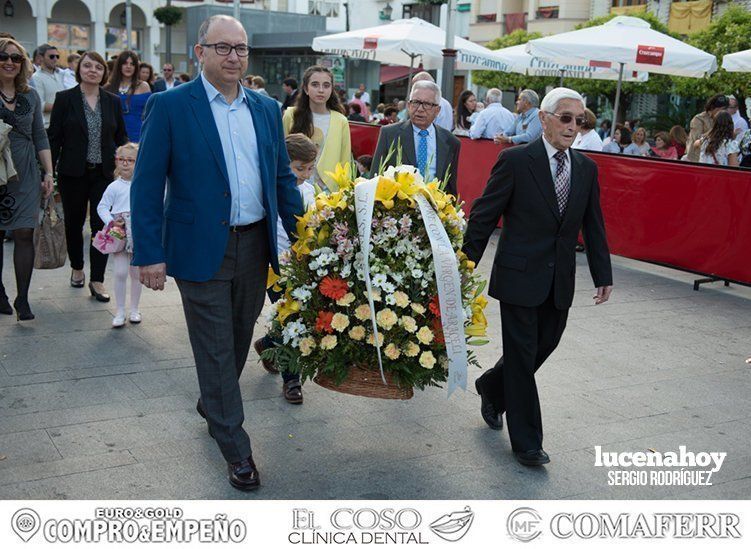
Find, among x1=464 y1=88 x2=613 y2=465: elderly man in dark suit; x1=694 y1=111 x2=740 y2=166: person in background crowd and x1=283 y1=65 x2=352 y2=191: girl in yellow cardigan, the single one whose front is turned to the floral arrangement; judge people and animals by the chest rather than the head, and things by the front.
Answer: x1=283 y1=65 x2=352 y2=191: girl in yellow cardigan

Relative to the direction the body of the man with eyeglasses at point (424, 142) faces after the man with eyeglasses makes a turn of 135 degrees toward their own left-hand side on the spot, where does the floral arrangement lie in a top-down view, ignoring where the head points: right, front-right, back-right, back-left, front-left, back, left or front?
back-right

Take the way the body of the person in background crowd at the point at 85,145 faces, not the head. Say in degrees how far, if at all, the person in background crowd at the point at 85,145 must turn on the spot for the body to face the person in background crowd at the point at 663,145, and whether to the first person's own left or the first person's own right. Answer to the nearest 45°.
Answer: approximately 135° to the first person's own left

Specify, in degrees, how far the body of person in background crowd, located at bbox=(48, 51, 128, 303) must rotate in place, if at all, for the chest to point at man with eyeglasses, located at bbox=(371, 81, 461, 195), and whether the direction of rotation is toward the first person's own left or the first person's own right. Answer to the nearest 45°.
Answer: approximately 45° to the first person's own left

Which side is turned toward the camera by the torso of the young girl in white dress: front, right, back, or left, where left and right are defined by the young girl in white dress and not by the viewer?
front

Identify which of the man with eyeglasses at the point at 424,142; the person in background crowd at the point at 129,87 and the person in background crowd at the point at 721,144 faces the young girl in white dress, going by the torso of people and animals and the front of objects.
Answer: the person in background crowd at the point at 129,87

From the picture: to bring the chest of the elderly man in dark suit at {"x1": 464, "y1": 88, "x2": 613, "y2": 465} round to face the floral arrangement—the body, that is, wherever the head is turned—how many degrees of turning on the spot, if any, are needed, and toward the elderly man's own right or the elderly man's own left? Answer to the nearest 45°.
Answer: approximately 90° to the elderly man's own right

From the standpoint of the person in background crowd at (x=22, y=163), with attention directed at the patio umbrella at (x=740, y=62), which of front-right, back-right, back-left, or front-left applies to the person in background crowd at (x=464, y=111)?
front-left

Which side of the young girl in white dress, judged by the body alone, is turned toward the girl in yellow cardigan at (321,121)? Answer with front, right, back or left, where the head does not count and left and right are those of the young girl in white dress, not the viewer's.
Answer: left

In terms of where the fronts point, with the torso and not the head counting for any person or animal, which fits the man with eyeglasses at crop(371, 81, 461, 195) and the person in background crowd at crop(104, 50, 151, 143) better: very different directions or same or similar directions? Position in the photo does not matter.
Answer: same or similar directions

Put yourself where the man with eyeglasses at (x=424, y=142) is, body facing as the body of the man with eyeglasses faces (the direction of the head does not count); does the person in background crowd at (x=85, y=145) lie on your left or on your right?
on your right

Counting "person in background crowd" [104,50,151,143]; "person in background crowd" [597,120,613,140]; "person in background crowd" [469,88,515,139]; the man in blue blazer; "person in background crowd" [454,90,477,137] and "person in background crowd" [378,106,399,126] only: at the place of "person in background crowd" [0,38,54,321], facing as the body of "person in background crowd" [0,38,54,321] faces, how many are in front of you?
1

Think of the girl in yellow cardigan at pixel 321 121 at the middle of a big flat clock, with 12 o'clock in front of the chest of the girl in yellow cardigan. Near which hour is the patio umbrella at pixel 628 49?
The patio umbrella is roughly at 7 o'clock from the girl in yellow cardigan.

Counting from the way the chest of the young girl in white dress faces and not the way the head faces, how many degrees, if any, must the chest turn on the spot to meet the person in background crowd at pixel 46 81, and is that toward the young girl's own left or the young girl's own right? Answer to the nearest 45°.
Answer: approximately 180°

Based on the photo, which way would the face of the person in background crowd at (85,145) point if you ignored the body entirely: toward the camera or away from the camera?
toward the camera
